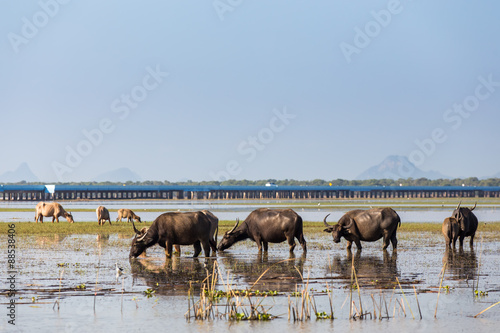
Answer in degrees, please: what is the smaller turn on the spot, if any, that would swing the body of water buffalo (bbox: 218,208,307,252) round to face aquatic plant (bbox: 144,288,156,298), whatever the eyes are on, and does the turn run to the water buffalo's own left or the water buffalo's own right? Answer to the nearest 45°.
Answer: approximately 90° to the water buffalo's own left

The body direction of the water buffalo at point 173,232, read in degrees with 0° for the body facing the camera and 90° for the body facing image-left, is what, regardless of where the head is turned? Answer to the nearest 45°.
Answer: approximately 90°

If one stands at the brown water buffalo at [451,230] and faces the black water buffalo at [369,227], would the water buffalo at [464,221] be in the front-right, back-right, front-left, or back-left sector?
back-right

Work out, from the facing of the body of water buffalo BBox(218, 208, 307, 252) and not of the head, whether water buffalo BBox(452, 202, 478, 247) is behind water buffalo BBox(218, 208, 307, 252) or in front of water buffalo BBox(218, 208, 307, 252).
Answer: behind

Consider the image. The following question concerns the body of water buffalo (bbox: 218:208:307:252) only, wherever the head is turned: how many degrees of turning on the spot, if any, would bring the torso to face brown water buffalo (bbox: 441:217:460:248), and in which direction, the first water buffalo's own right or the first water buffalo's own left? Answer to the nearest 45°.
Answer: approximately 180°

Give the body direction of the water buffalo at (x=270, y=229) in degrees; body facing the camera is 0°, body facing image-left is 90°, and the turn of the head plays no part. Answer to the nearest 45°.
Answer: approximately 90°

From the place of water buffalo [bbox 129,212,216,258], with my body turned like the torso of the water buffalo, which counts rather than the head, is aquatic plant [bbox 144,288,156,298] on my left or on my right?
on my left

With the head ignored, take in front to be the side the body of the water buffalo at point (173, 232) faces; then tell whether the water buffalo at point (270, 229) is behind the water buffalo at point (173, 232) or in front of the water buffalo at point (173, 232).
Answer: behind

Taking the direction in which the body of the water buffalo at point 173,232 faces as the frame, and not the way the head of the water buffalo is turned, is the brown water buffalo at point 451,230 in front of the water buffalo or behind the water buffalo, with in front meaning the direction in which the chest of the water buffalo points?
behind

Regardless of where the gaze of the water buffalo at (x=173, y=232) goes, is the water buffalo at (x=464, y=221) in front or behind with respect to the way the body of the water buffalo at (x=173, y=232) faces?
behind

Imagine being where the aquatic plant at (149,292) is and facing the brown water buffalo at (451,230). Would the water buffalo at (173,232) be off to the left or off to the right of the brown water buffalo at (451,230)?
left

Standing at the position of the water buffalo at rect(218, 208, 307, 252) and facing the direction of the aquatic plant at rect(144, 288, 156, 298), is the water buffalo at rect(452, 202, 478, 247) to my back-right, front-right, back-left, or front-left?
back-left

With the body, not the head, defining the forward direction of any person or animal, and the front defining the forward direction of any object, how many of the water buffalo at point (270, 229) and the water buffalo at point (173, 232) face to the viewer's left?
2

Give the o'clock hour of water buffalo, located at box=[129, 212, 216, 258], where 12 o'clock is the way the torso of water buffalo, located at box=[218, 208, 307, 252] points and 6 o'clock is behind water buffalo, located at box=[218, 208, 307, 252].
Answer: water buffalo, located at box=[129, 212, 216, 258] is roughly at 11 o'clock from water buffalo, located at box=[218, 208, 307, 252].

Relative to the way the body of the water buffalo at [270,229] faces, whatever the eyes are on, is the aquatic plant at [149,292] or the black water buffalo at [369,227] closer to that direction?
the aquatic plant

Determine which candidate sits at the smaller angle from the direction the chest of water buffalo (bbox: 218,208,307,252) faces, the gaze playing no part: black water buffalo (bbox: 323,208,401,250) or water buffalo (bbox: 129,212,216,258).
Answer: the water buffalo
